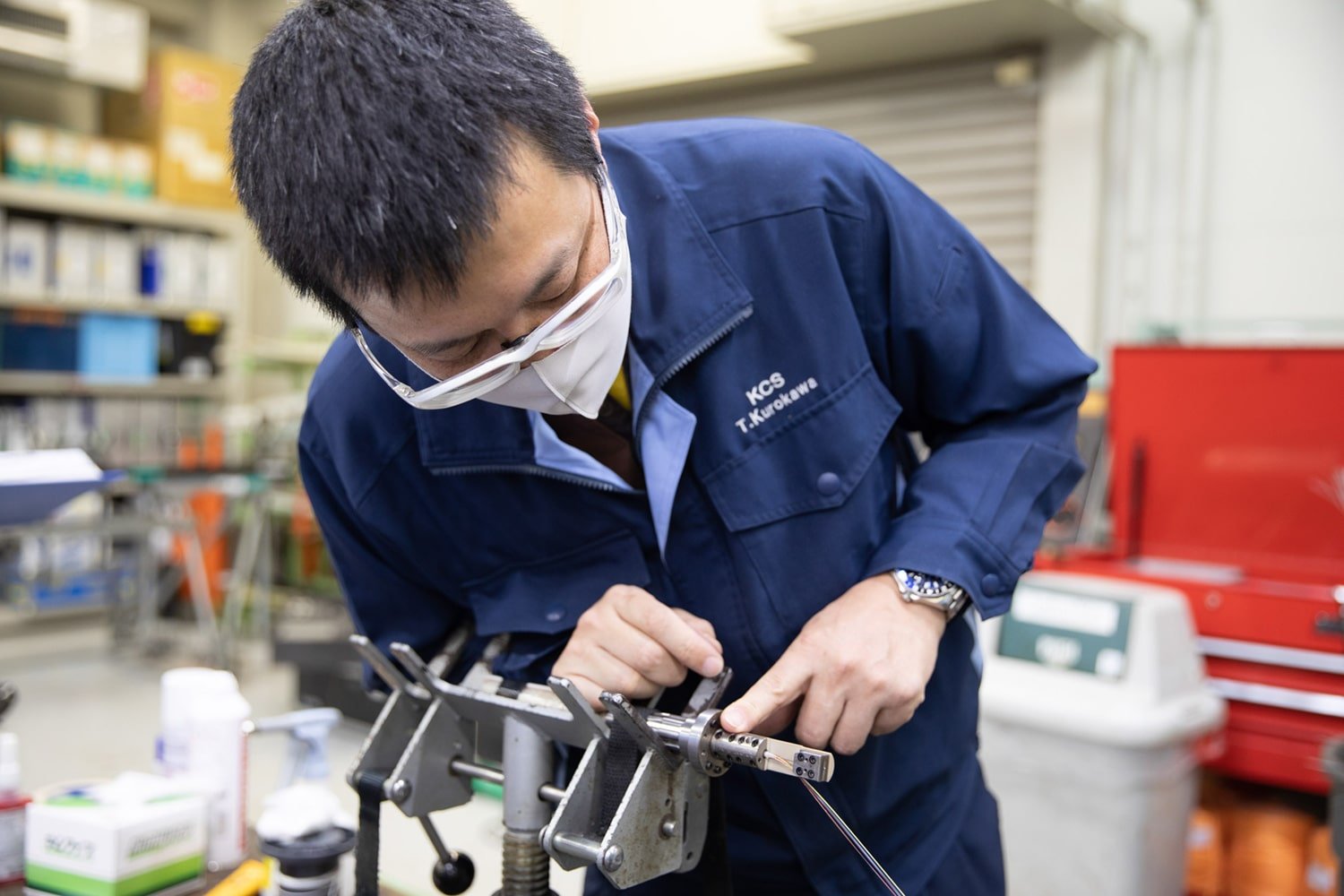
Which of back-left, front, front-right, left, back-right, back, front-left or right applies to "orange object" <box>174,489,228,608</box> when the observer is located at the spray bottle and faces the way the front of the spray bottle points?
right

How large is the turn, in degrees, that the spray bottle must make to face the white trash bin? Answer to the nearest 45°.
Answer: approximately 180°

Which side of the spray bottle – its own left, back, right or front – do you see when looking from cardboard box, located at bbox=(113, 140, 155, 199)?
right

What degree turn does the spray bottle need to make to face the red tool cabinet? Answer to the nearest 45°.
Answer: approximately 180°

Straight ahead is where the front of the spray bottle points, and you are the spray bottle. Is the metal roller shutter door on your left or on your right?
on your right

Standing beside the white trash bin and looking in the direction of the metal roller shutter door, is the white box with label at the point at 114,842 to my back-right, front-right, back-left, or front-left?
back-left

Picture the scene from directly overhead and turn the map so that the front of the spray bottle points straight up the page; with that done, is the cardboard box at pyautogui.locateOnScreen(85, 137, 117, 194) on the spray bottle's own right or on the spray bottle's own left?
on the spray bottle's own right

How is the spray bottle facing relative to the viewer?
to the viewer's left

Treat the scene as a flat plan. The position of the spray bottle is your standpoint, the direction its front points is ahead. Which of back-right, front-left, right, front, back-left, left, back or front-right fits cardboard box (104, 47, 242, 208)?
right
